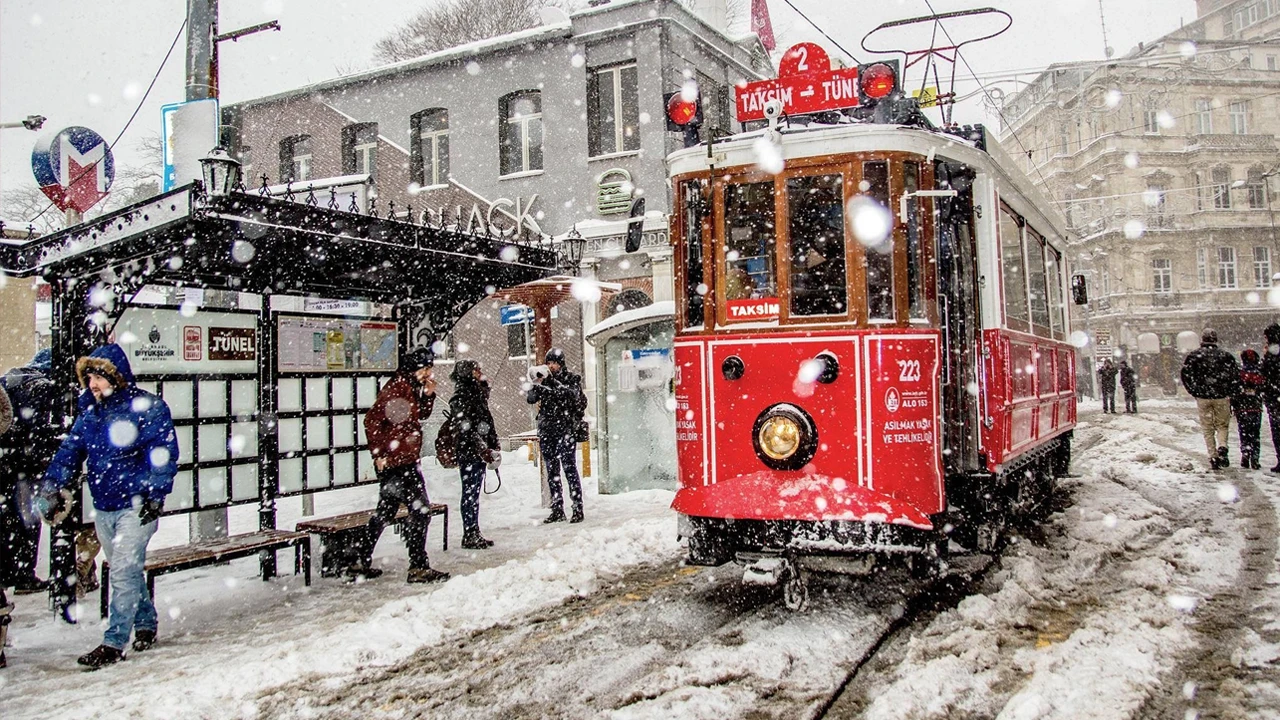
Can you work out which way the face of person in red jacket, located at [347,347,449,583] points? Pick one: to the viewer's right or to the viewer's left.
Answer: to the viewer's right

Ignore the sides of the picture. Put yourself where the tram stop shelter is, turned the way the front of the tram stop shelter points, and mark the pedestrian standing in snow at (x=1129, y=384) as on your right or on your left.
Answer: on your left

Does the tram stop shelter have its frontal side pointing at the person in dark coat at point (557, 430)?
no

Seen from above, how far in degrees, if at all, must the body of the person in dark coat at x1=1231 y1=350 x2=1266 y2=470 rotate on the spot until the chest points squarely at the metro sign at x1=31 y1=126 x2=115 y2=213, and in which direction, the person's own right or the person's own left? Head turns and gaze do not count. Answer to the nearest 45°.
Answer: approximately 135° to the person's own left

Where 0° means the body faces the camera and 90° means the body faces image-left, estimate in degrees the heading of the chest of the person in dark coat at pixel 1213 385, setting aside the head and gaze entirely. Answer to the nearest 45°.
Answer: approximately 180°

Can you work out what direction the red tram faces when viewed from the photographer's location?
facing the viewer and to the left of the viewer

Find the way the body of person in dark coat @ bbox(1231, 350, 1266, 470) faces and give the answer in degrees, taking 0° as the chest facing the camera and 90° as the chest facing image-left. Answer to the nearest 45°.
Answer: approximately 180°

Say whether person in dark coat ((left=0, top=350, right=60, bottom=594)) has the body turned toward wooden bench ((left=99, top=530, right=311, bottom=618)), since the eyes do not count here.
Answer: no
